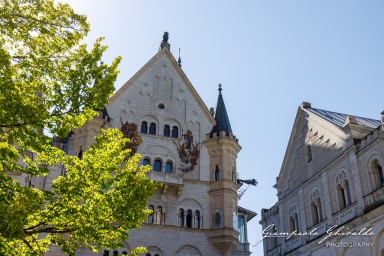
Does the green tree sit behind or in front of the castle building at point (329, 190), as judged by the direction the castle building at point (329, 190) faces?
in front

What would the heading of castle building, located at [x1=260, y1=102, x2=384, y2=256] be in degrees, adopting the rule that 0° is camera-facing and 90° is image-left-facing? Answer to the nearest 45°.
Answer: approximately 45°

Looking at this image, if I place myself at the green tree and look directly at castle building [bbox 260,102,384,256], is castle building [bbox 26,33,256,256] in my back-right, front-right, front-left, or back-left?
front-left

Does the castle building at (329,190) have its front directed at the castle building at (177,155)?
no
